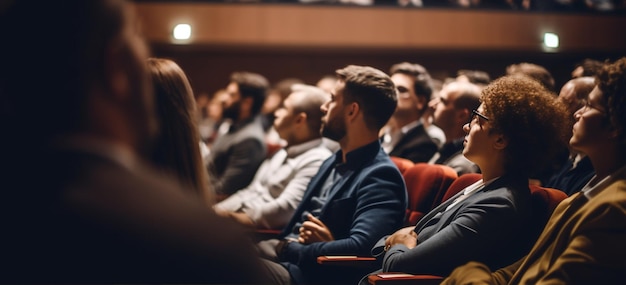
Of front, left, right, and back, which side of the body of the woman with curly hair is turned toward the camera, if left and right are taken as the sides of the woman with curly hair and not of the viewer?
left

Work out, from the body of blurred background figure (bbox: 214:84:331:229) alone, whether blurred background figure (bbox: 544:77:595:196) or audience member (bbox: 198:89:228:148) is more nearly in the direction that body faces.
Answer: the audience member

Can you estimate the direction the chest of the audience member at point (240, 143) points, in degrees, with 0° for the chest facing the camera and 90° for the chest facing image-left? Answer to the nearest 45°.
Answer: approximately 90°

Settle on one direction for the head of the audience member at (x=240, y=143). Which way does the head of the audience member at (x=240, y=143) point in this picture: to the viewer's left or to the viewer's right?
to the viewer's left

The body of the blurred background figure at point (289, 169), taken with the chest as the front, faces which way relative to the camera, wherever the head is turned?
to the viewer's left

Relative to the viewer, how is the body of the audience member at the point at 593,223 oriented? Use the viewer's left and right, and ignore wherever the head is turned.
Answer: facing to the left of the viewer

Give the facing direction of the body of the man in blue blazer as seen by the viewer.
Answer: to the viewer's left

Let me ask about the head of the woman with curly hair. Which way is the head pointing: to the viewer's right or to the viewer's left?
to the viewer's left

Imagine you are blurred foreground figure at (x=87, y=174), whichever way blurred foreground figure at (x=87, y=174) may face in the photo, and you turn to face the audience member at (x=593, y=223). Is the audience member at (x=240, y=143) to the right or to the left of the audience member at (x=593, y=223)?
left
